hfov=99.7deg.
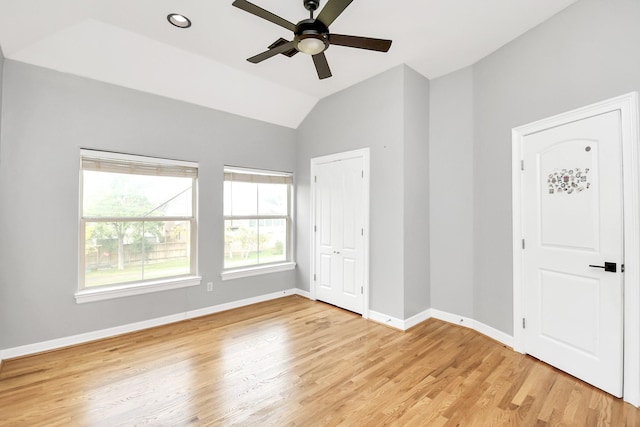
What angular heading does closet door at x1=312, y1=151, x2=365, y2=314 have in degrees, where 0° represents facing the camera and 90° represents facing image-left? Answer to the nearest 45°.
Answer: approximately 45°

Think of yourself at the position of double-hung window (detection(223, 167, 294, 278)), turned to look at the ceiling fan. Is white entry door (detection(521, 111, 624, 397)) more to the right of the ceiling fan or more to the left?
left

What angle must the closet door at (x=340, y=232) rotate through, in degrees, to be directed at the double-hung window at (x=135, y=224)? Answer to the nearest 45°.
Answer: approximately 45° to its right

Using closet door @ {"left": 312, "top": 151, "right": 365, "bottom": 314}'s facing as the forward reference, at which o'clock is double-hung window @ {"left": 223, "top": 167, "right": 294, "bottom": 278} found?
The double-hung window is roughly at 2 o'clock from the closet door.

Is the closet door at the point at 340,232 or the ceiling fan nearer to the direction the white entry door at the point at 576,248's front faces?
the ceiling fan

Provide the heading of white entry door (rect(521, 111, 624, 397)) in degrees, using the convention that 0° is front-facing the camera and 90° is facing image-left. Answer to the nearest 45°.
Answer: approximately 45°

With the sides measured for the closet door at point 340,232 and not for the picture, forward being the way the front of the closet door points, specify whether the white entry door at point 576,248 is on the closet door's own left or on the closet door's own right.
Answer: on the closet door's own left
